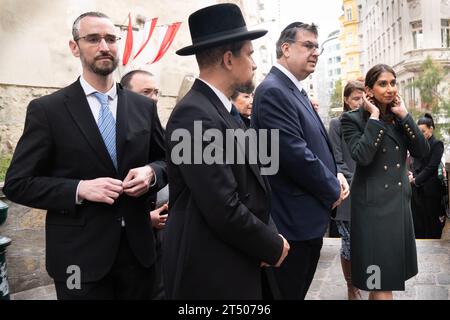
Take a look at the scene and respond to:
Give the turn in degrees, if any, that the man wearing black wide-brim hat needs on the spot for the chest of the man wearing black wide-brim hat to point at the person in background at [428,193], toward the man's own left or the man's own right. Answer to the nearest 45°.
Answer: approximately 45° to the man's own left

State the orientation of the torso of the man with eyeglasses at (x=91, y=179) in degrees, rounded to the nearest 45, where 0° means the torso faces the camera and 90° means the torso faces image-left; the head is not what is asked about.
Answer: approximately 315°

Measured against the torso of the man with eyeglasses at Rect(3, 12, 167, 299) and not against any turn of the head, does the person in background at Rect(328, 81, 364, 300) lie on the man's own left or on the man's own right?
on the man's own left

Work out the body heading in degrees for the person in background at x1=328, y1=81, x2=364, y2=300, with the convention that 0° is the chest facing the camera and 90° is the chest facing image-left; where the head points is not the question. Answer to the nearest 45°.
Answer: approximately 315°

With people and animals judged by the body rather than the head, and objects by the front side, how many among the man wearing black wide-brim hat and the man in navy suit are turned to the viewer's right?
2

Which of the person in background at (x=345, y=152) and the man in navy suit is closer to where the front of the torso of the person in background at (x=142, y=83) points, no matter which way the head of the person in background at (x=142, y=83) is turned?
the man in navy suit

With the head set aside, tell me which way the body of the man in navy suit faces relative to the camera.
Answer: to the viewer's right

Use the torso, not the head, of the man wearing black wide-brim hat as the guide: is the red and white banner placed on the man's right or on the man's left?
on the man's left
